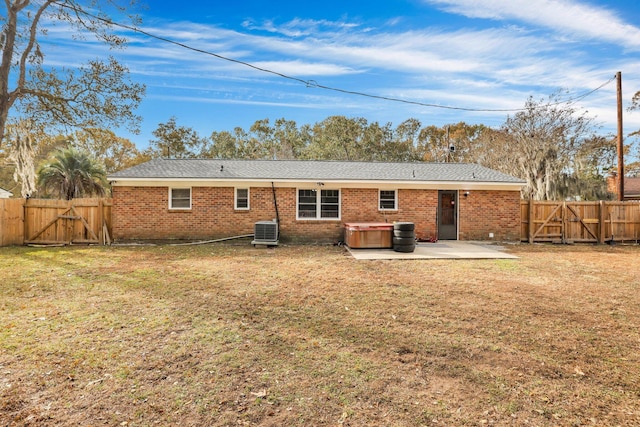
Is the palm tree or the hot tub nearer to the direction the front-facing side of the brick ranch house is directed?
the palm tree

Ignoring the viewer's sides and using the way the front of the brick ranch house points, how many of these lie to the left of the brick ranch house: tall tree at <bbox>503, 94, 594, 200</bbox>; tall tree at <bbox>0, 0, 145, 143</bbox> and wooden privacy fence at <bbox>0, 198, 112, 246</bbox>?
2

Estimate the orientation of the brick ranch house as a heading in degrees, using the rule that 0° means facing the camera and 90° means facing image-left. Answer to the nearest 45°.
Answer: approximately 180°

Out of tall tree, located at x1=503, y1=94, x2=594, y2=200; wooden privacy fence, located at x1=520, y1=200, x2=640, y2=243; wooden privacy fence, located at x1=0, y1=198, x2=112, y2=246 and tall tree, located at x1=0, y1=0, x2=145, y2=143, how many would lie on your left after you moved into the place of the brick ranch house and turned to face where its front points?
2
